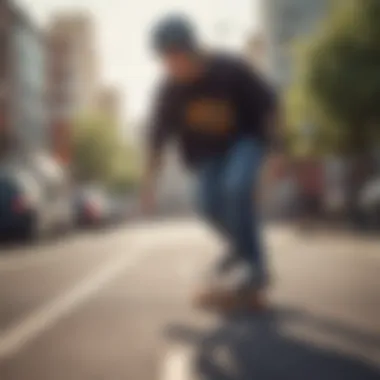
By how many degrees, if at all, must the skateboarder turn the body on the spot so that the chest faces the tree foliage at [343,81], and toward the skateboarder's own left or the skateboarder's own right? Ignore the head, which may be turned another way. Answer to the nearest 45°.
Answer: approximately 180°

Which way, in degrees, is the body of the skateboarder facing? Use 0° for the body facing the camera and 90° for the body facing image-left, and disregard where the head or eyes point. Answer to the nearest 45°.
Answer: approximately 45°

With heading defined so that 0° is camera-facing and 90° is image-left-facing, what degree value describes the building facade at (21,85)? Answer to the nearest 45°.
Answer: approximately 315°
